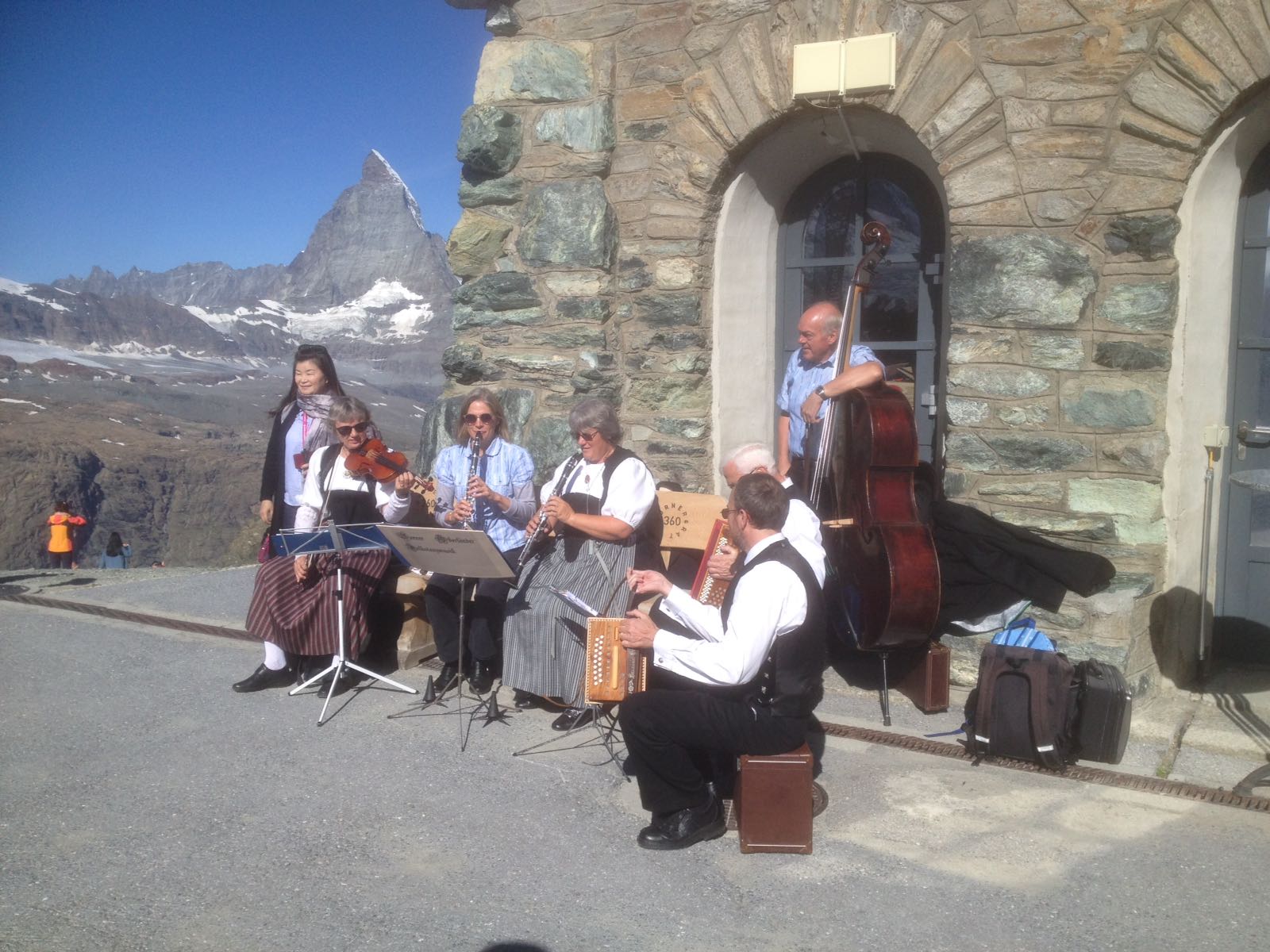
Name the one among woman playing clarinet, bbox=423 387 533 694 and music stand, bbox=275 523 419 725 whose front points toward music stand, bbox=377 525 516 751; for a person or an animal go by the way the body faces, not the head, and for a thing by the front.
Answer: the woman playing clarinet

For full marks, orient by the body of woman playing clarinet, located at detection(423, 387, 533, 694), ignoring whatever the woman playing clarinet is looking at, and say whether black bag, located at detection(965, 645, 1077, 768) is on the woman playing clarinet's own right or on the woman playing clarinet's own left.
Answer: on the woman playing clarinet's own left

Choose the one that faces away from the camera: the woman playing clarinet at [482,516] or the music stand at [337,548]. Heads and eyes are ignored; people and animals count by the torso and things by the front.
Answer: the music stand

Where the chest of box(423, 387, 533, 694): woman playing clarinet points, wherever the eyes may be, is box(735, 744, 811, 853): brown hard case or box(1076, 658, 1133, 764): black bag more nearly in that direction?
the brown hard case

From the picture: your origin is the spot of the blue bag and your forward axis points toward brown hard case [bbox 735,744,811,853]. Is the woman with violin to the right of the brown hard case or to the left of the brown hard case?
right

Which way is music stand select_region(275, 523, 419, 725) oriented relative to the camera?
away from the camera

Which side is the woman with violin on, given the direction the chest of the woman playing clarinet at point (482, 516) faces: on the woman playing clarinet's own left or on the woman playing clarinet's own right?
on the woman playing clarinet's own right

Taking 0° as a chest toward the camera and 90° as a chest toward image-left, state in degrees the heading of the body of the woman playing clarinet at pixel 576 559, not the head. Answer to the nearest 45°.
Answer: approximately 45°

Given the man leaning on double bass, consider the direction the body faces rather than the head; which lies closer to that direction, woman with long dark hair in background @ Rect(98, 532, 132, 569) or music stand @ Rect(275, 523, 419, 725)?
the music stand
